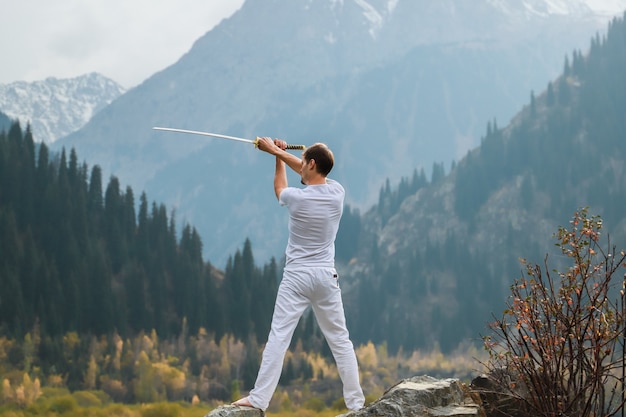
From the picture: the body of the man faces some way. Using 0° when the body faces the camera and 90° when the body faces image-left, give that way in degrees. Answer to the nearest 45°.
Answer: approximately 135°

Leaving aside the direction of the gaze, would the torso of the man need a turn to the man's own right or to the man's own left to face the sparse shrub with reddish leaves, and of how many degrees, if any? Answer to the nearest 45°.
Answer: approximately 135° to the man's own right

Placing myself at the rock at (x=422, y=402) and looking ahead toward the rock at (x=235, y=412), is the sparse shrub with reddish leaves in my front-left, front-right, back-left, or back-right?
back-left

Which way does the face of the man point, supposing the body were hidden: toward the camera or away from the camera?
away from the camera

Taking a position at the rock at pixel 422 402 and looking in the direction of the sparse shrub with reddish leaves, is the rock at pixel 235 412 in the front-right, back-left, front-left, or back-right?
back-right
